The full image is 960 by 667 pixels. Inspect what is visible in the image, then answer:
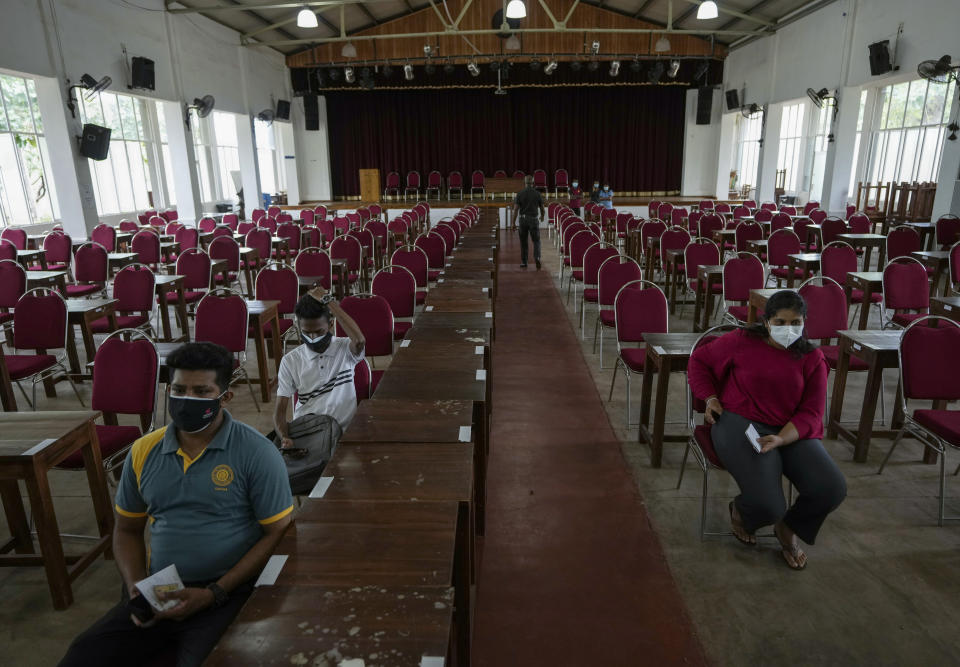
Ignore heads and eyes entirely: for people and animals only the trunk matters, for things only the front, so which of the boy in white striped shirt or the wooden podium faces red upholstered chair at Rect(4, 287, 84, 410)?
the wooden podium

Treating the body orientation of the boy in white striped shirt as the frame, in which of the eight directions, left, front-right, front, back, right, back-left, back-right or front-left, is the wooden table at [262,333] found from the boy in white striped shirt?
back

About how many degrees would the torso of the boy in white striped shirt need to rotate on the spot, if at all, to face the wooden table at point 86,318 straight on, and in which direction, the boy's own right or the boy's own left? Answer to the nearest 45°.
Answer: approximately 135° to the boy's own right

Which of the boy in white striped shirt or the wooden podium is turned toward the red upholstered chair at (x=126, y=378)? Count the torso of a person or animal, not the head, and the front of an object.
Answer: the wooden podium

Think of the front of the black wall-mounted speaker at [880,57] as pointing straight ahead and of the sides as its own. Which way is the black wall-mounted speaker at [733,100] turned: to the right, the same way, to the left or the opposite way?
the same way

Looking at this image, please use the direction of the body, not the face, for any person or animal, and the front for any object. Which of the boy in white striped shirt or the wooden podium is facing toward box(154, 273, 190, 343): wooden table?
the wooden podium

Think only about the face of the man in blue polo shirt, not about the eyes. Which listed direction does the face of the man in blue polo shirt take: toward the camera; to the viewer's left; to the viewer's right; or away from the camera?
toward the camera

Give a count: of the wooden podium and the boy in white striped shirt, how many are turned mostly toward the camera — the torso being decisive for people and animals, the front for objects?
2

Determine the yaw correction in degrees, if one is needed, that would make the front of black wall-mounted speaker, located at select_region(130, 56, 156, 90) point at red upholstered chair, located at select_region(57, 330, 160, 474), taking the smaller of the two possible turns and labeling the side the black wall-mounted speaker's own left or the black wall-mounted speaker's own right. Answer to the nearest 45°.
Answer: approximately 45° to the black wall-mounted speaker's own right

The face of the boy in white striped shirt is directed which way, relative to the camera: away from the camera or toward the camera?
toward the camera

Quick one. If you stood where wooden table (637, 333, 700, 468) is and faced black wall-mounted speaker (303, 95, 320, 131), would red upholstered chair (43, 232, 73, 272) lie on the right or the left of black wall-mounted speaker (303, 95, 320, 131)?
left

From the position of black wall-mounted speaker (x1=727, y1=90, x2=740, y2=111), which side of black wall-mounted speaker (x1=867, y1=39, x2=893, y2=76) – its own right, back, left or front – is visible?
right

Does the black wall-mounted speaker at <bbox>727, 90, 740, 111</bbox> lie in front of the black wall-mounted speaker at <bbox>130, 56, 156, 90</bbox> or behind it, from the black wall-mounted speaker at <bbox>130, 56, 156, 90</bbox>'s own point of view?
in front

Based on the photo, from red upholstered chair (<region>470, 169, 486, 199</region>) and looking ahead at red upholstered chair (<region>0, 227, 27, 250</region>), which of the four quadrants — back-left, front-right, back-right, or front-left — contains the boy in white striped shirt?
front-left

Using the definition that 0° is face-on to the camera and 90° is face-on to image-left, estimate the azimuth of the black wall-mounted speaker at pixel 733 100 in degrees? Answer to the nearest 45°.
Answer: approximately 45°

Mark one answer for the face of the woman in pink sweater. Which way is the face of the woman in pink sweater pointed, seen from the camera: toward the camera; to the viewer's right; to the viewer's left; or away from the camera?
toward the camera

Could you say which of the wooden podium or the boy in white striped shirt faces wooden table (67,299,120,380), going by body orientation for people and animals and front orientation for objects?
the wooden podium

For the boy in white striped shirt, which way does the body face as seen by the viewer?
toward the camera

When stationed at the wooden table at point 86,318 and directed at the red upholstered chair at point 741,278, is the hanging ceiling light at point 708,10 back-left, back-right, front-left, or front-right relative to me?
front-left

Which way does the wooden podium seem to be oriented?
toward the camera

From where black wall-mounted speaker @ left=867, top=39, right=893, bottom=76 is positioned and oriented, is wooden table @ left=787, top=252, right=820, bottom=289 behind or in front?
in front

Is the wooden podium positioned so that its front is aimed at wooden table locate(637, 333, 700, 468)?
yes

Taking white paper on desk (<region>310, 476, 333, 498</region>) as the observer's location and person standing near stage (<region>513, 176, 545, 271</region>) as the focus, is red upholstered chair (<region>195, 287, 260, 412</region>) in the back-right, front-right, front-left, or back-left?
front-left
